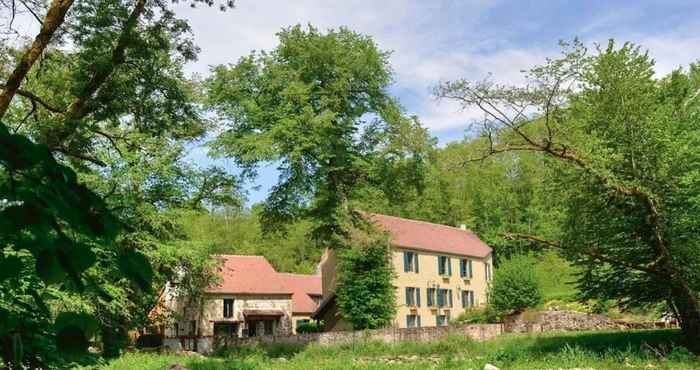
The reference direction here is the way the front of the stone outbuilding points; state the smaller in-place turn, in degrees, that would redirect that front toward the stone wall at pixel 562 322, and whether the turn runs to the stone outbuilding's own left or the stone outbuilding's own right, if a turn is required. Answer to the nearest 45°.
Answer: approximately 45° to the stone outbuilding's own left

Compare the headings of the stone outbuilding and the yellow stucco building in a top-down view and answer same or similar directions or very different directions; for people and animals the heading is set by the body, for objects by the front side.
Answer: same or similar directions

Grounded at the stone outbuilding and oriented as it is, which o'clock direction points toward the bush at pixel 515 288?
The bush is roughly at 10 o'clock from the stone outbuilding.

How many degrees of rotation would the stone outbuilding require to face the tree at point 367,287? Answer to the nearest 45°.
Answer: approximately 45° to its left

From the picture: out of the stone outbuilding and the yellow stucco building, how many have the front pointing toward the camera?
2

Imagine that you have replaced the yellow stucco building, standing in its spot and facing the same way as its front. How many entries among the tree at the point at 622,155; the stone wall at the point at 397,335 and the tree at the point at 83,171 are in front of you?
3

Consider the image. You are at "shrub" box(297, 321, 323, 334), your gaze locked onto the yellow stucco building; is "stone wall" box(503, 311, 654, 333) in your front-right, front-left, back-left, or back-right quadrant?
front-right

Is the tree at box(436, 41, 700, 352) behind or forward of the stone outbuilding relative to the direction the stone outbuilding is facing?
forward

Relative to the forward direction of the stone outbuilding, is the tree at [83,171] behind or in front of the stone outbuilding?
in front

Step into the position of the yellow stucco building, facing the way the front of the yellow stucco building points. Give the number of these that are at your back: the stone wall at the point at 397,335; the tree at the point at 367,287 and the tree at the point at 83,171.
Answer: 0

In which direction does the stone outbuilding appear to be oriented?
toward the camera

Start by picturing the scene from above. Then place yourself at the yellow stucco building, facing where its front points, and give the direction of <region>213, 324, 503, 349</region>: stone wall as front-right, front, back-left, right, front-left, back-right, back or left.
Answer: front

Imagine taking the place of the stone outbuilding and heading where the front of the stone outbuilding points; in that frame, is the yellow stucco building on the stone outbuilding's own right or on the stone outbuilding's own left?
on the stone outbuilding's own left

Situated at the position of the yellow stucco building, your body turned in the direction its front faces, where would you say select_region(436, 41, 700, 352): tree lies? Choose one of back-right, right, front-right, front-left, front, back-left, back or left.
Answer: front
